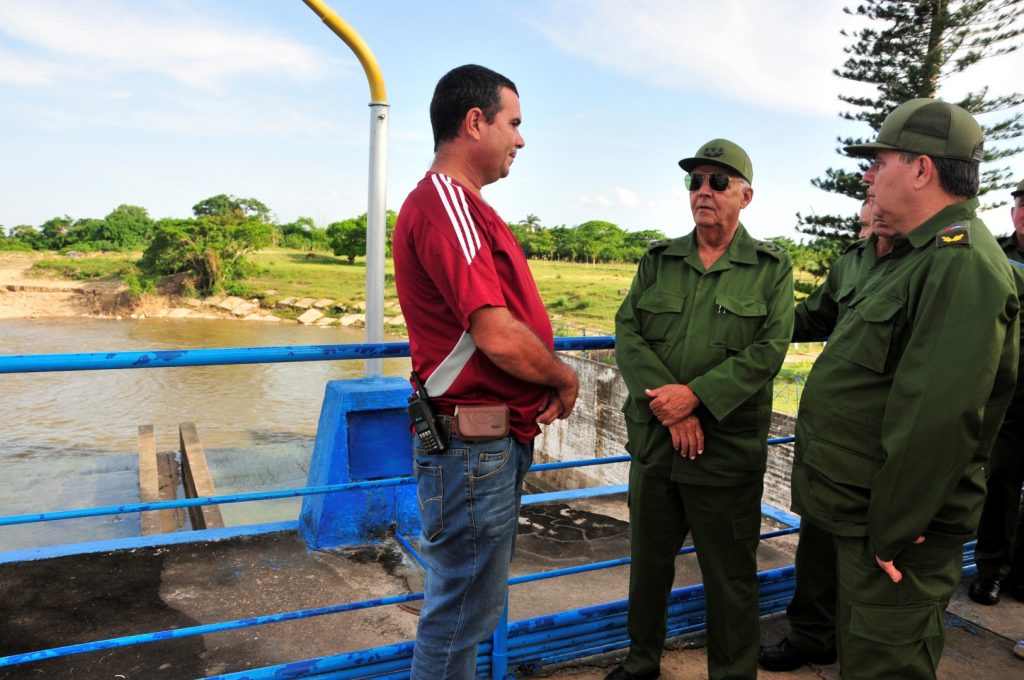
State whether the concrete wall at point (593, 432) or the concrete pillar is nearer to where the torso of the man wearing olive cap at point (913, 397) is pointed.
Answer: the concrete pillar

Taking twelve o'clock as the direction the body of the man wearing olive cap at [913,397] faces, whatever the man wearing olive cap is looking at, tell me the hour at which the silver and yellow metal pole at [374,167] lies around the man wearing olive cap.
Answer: The silver and yellow metal pole is roughly at 1 o'clock from the man wearing olive cap.

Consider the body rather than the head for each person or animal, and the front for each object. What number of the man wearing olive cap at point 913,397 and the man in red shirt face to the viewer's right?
1

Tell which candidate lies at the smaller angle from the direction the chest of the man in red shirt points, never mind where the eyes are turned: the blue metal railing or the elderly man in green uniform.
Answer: the elderly man in green uniform

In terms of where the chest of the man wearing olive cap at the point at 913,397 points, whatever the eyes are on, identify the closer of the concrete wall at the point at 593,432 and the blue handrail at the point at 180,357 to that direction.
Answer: the blue handrail

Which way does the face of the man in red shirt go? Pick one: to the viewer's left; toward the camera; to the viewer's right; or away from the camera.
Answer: to the viewer's right

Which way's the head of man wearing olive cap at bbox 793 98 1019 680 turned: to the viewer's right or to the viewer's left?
to the viewer's left

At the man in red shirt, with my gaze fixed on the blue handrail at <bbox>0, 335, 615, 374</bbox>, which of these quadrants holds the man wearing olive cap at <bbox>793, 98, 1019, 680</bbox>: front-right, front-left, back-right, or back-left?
back-right

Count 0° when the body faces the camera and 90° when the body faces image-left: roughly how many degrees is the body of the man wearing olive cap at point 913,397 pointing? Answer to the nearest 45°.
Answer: approximately 90°

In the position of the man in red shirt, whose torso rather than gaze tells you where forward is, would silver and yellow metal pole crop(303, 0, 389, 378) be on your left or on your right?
on your left

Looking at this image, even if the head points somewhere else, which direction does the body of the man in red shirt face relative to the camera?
to the viewer's right
